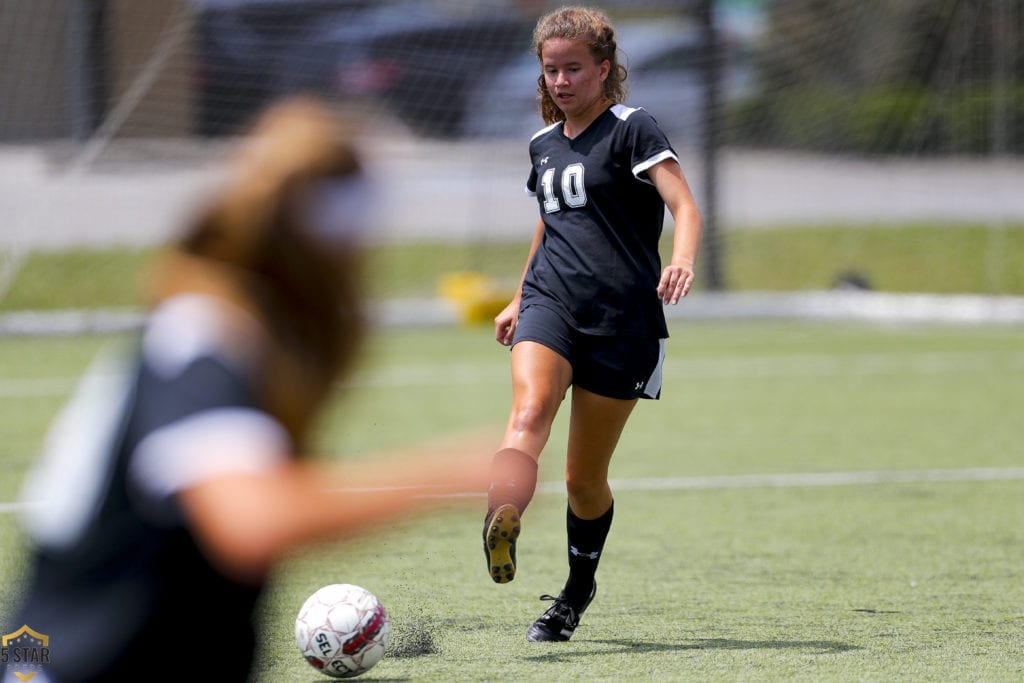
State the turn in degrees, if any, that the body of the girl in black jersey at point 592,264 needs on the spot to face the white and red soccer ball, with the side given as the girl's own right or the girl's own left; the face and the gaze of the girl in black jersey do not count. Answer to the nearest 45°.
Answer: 0° — they already face it

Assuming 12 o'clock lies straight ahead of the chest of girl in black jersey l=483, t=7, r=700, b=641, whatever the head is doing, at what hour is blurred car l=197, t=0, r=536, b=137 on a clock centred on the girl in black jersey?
The blurred car is roughly at 4 o'clock from the girl in black jersey.

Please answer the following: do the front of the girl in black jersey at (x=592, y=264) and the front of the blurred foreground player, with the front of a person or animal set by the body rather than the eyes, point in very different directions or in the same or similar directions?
very different directions

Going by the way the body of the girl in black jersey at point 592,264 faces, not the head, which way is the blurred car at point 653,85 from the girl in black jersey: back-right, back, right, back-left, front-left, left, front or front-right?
back-right

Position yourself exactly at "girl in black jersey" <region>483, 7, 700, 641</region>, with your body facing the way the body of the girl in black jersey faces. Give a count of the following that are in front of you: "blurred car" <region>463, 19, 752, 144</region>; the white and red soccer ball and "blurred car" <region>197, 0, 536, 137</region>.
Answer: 1

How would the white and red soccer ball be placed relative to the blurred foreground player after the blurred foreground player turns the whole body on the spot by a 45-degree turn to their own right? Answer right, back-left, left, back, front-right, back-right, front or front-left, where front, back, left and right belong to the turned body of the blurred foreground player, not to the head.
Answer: left

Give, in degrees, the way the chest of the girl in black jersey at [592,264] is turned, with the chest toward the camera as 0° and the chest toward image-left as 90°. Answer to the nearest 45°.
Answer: approximately 45°

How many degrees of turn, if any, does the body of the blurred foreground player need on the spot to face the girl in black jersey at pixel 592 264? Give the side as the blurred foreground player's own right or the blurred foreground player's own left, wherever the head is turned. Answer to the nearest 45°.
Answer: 0° — they already face them

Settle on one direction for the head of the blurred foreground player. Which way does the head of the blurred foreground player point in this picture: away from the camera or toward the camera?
away from the camera

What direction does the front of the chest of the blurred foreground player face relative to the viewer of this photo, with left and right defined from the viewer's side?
facing away from the viewer and to the right of the viewer
